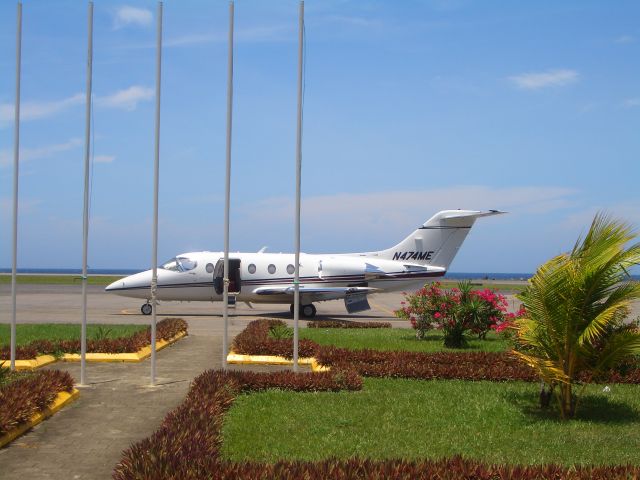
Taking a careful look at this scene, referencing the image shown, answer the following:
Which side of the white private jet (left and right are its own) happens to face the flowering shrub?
left

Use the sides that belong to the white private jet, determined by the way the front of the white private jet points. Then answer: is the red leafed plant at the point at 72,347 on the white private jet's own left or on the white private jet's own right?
on the white private jet's own left

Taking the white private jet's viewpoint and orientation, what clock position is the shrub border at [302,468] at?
The shrub border is roughly at 9 o'clock from the white private jet.

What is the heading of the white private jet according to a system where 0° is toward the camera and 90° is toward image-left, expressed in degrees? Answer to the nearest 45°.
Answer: approximately 90°

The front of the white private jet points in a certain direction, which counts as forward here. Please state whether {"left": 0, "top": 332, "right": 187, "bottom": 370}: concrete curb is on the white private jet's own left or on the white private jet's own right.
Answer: on the white private jet's own left

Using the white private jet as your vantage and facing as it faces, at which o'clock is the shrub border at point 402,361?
The shrub border is roughly at 9 o'clock from the white private jet.

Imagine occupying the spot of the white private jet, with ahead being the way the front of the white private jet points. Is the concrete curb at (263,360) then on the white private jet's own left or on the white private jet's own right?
on the white private jet's own left

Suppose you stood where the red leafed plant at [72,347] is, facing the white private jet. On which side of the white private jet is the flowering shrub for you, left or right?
right

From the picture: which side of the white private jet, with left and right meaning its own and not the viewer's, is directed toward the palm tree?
left

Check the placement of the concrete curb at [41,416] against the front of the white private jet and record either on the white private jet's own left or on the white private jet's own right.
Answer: on the white private jet's own left

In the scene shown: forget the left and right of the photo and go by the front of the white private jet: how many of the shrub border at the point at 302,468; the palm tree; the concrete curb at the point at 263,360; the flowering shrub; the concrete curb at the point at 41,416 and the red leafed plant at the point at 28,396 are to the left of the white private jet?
6
